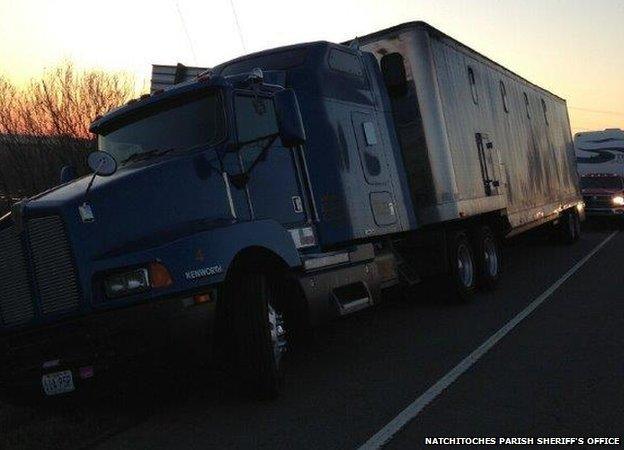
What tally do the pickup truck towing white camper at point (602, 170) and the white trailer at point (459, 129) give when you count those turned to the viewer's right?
0

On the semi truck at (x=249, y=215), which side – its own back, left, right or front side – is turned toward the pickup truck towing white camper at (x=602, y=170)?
back

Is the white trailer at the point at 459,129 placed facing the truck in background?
no

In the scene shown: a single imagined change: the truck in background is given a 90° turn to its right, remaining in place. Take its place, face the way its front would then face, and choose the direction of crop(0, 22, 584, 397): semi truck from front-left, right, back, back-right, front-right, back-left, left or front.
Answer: left

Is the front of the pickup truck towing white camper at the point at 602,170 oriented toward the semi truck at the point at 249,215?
yes

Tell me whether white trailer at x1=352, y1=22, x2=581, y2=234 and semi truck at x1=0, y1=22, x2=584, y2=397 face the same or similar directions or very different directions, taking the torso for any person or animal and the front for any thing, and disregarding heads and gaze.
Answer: same or similar directions

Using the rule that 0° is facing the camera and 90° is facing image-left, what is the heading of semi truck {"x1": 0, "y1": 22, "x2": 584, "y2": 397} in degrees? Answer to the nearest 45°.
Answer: approximately 45°

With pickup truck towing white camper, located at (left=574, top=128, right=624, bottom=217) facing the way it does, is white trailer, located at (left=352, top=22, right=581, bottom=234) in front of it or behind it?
in front

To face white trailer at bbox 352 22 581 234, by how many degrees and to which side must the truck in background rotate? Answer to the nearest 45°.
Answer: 0° — it already faces it

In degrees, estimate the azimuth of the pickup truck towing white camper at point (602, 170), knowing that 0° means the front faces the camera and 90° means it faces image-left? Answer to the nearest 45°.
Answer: approximately 0°

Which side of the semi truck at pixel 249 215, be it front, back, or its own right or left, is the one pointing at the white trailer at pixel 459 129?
back
